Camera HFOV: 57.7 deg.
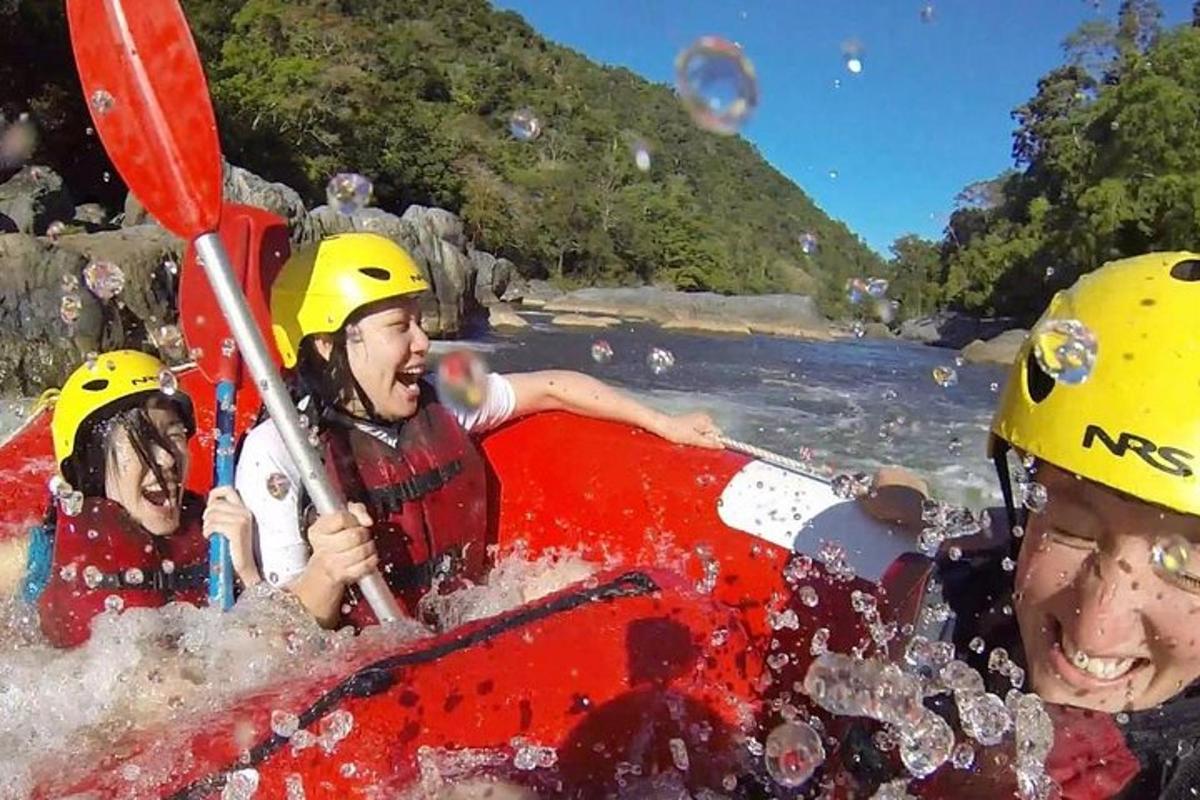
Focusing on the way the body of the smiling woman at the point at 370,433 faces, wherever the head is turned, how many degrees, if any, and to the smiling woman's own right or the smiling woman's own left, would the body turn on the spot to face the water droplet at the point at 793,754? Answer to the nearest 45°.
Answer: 0° — they already face it

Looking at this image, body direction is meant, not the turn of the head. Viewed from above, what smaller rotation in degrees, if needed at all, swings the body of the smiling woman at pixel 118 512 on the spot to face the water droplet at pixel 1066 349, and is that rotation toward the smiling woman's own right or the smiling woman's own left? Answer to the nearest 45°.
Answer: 0° — they already face it

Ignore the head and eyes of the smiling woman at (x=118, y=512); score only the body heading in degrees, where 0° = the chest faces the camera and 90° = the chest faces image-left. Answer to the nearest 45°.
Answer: approximately 315°

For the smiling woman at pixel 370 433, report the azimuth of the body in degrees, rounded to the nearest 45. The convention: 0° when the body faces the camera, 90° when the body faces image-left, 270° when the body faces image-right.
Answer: approximately 315°

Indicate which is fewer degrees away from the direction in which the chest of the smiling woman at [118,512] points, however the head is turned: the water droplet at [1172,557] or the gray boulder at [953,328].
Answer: the water droplet
